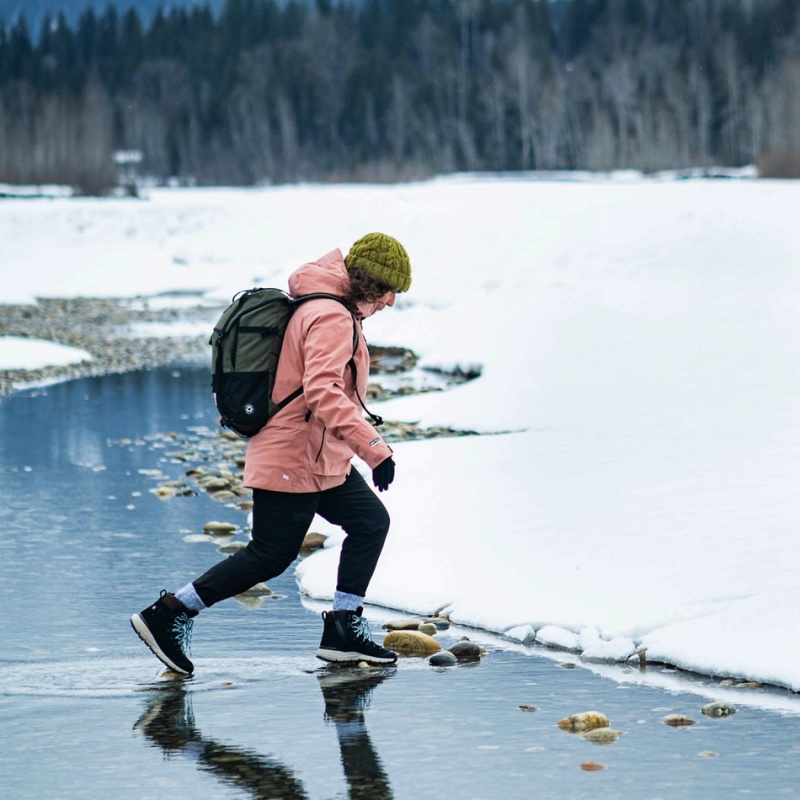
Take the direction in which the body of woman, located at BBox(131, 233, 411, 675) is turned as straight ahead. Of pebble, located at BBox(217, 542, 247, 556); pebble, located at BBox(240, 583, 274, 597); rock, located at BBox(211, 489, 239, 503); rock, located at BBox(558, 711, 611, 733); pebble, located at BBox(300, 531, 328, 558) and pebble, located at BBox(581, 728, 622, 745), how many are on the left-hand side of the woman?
4

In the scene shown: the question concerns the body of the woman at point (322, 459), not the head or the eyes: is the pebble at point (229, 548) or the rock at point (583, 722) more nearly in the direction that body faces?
the rock

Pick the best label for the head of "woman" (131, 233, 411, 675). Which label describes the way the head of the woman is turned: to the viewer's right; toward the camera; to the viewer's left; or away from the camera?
to the viewer's right

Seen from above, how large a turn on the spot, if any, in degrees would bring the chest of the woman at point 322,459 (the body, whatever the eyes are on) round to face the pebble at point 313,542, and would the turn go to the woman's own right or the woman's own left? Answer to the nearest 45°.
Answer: approximately 90° to the woman's own left

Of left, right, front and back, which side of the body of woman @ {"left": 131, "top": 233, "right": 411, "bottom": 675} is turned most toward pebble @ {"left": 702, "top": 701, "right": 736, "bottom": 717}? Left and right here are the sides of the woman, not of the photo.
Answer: front

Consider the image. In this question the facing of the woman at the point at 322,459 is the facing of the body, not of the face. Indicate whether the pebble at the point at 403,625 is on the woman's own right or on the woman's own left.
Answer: on the woman's own left

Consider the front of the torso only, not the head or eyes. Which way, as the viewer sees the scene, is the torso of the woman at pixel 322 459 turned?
to the viewer's right

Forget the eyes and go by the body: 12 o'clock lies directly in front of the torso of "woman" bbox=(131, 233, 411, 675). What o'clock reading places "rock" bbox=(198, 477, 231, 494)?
The rock is roughly at 9 o'clock from the woman.

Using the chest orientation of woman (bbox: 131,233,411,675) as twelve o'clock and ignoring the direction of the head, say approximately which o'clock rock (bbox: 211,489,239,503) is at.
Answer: The rock is roughly at 9 o'clock from the woman.

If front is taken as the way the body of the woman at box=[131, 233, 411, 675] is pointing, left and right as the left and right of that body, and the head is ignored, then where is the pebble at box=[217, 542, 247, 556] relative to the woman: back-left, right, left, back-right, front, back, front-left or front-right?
left

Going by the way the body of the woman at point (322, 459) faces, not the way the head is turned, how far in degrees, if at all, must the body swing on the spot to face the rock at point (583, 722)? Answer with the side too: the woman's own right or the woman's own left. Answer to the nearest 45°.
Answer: approximately 45° to the woman's own right

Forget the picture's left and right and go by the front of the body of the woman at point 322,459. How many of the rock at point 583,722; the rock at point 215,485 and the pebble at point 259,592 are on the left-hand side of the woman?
2

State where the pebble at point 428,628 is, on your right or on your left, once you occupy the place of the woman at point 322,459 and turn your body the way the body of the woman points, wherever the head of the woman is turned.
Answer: on your left

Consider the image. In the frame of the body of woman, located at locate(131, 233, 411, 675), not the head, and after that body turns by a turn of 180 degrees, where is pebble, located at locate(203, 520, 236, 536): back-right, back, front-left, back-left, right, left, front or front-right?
right
